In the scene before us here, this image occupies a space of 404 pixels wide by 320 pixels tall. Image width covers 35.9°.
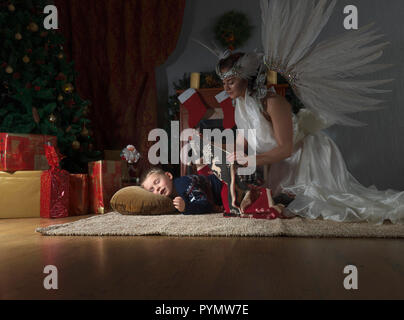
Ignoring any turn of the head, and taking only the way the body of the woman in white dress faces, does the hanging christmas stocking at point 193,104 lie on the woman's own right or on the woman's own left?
on the woman's own right

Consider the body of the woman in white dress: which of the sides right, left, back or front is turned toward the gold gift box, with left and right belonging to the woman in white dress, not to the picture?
front

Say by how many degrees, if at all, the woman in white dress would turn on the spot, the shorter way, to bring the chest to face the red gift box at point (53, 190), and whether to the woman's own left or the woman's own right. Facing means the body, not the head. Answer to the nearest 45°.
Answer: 0° — they already face it

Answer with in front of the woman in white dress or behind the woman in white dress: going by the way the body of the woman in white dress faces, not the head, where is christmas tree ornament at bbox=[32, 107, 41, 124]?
in front

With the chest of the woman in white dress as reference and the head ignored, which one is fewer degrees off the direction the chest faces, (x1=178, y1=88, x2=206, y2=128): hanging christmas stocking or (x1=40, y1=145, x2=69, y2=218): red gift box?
the red gift box

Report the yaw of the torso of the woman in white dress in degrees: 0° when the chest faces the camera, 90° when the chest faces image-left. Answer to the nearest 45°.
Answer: approximately 90°
